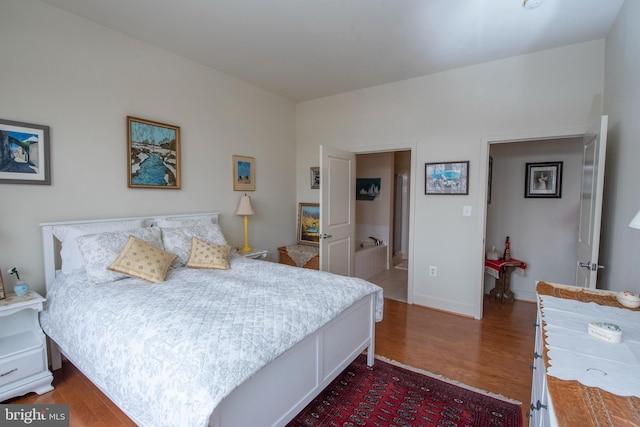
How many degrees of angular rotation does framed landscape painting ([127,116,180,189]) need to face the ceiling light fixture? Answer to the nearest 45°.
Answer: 0° — it already faces it

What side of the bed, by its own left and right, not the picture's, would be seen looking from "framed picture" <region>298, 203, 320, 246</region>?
left

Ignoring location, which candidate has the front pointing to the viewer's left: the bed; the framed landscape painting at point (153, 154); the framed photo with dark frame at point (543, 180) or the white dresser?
the white dresser

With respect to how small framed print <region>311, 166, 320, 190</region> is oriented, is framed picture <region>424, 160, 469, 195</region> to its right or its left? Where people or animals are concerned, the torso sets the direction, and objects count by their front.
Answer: on its left

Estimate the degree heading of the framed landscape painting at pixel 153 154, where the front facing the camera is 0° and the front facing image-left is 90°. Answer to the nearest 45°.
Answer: approximately 315°

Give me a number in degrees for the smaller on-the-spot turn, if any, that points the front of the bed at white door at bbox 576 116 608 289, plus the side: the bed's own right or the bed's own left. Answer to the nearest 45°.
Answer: approximately 45° to the bed's own left

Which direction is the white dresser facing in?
to the viewer's left

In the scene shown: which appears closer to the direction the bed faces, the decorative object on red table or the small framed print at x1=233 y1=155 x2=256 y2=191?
the decorative object on red table

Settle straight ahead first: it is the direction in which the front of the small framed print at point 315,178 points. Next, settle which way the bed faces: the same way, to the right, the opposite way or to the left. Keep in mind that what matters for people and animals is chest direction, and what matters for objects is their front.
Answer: to the left

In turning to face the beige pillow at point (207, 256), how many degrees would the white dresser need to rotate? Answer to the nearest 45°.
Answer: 0° — it already faces it
